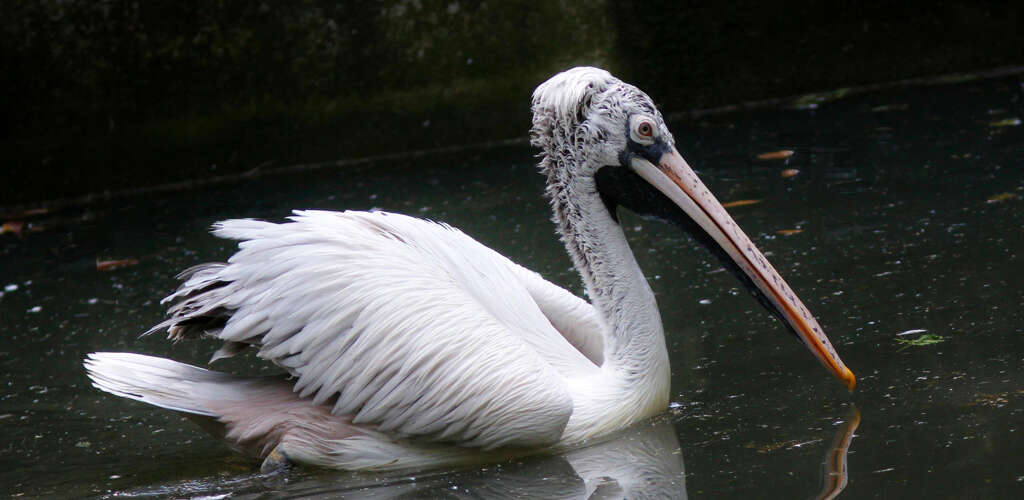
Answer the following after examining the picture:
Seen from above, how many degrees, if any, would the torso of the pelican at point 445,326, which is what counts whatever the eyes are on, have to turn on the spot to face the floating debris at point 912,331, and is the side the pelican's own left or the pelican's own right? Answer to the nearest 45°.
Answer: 0° — it already faces it

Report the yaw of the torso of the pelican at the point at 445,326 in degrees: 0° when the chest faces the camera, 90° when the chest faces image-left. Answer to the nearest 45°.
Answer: approximately 270°

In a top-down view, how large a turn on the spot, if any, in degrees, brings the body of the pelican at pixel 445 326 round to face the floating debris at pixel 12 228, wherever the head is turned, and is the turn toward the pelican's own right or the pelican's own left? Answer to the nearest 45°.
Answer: approximately 135° to the pelican's own left

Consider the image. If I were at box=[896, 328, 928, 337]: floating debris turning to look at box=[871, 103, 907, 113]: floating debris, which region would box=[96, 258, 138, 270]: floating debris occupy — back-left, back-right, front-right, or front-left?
front-left

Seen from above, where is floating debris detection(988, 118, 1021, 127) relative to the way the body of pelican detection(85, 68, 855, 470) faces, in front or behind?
in front

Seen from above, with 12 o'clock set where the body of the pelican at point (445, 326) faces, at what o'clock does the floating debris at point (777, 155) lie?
The floating debris is roughly at 10 o'clock from the pelican.

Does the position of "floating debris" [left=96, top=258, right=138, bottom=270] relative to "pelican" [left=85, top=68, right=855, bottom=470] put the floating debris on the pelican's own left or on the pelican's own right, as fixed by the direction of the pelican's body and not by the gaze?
on the pelican's own left

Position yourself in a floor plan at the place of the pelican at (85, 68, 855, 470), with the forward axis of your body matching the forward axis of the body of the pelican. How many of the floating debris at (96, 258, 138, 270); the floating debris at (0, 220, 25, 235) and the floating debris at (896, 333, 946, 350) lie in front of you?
1

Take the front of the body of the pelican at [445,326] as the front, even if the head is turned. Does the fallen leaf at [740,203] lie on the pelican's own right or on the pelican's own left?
on the pelican's own left

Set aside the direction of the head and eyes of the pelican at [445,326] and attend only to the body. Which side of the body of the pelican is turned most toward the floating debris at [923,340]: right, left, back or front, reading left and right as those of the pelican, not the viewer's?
front

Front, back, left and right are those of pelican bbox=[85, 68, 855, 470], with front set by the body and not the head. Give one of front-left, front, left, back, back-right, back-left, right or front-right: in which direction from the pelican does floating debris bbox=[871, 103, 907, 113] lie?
front-left
